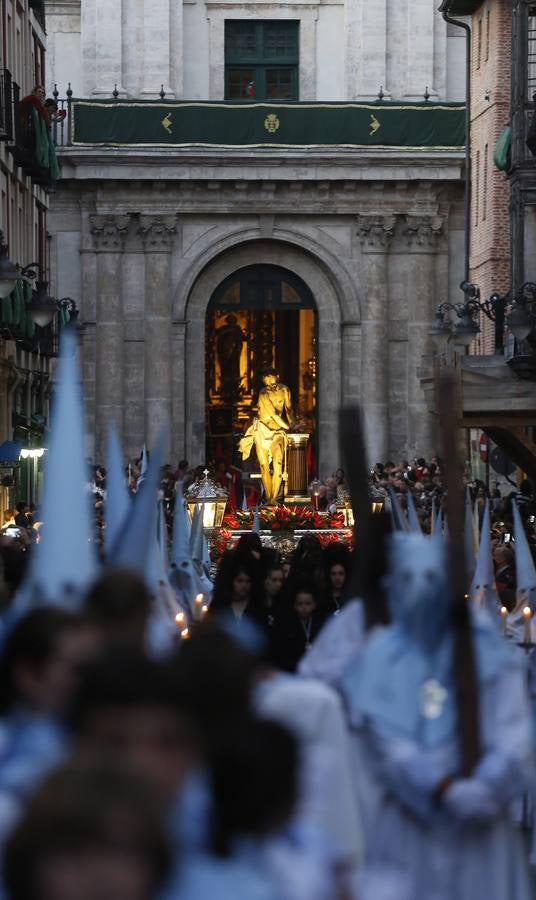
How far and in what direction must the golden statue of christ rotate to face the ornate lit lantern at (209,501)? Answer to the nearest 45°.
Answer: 0° — it already faces it

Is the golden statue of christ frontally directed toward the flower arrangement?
yes

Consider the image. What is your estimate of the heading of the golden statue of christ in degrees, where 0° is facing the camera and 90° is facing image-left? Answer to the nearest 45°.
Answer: approximately 0°

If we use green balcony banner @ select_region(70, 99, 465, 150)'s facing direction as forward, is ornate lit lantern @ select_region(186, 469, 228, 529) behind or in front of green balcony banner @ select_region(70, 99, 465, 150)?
in front

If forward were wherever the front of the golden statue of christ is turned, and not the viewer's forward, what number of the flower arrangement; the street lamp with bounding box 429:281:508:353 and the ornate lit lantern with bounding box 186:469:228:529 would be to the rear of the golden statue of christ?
0

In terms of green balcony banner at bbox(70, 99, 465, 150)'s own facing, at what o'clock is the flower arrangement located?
The flower arrangement is roughly at 12 o'clock from the green balcony banner.

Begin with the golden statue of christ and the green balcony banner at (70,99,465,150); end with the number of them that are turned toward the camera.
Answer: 2

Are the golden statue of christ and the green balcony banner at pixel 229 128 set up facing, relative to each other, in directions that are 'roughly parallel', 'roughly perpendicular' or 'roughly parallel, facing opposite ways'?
roughly parallel

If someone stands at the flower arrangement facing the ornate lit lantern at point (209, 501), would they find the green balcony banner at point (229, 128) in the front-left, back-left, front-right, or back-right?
front-right

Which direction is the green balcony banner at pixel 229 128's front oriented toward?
toward the camera
